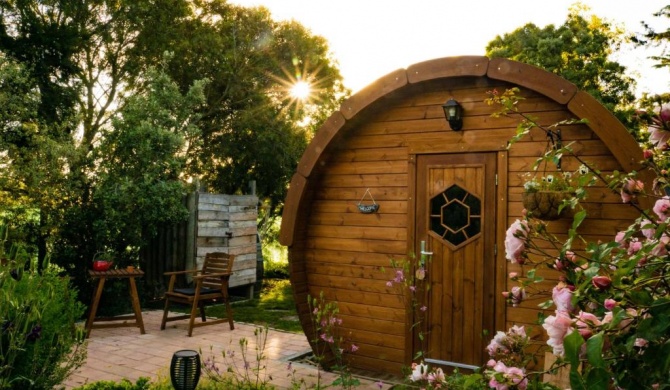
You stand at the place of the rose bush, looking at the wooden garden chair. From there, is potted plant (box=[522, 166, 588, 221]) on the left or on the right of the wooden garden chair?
right

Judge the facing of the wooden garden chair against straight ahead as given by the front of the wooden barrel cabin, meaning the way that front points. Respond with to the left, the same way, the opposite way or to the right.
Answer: the same way

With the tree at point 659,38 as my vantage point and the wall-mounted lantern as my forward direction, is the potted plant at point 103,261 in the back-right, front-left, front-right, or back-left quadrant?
front-right

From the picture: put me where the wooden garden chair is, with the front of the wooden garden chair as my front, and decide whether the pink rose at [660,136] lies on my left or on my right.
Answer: on my left

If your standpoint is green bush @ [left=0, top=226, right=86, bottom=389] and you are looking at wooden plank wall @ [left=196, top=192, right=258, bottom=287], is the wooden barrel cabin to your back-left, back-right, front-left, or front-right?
front-right

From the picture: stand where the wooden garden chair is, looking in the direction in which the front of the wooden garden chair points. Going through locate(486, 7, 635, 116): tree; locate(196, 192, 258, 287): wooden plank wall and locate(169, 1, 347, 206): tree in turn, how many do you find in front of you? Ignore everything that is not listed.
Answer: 0

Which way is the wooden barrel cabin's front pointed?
toward the camera

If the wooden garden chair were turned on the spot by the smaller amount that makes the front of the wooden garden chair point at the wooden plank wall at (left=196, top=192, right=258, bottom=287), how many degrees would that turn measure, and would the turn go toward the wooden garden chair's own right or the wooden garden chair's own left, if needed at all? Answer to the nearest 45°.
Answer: approximately 135° to the wooden garden chair's own right

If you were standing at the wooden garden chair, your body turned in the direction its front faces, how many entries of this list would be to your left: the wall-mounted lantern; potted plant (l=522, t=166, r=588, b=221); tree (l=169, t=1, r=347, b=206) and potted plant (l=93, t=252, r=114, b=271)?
2

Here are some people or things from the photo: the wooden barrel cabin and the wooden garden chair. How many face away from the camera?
0

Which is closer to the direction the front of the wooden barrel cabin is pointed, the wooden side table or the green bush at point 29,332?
the green bush
